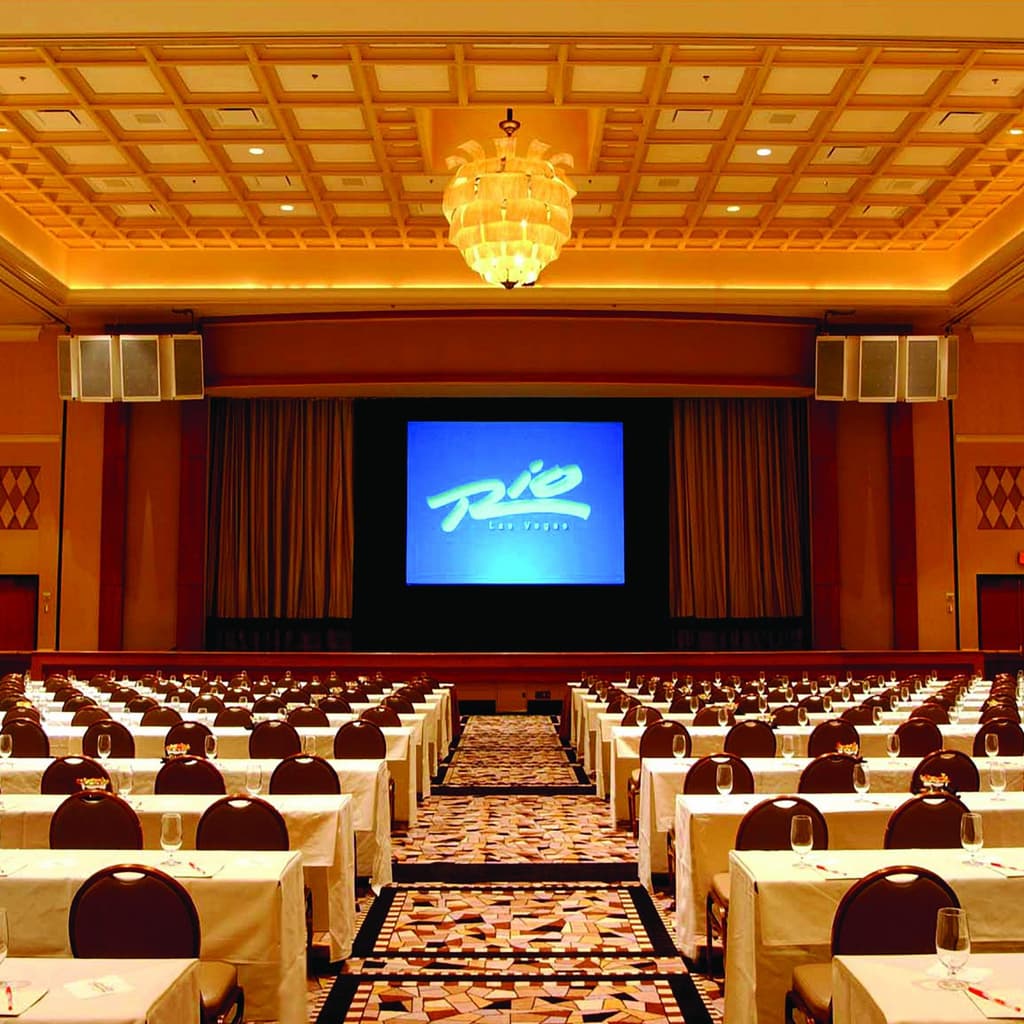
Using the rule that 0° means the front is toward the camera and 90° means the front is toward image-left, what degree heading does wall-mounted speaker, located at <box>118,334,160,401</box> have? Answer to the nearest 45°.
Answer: approximately 0°

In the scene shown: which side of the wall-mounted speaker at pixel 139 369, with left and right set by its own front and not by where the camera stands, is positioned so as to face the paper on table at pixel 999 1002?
front

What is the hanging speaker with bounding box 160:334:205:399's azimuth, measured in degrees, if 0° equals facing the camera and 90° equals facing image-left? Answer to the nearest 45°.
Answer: approximately 315°

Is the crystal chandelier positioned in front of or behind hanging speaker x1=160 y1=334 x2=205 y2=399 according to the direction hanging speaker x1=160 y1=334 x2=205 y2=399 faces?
in front

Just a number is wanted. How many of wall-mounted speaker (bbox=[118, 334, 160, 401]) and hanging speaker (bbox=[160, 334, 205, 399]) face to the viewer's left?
0

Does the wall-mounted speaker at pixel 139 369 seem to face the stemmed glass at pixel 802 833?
yes

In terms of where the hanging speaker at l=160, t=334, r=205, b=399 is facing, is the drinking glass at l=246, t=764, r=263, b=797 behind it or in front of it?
in front

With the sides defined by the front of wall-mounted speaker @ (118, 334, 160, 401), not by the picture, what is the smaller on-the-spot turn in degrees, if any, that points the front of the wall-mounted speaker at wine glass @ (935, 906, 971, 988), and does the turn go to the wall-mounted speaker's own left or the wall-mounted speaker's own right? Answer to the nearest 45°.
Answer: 0° — it already faces it
